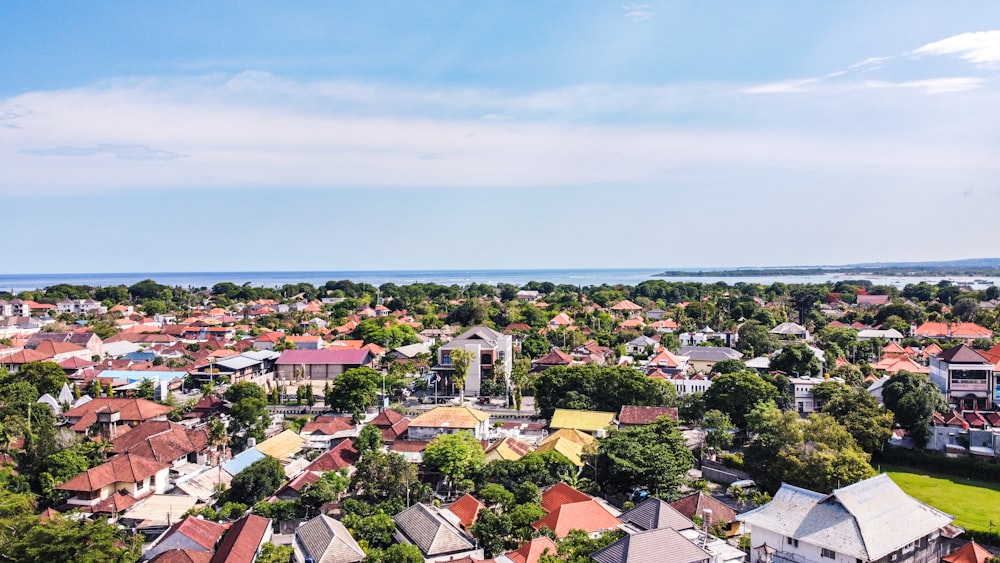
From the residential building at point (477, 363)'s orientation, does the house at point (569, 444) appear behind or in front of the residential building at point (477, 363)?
in front

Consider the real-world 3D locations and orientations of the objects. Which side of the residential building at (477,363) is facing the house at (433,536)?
front

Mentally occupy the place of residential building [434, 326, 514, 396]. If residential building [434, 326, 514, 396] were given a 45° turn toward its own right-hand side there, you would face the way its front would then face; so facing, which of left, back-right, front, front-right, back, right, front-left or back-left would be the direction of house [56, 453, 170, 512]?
front

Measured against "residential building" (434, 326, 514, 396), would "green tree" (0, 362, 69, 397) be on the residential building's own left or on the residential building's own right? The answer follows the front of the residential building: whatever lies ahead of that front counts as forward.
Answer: on the residential building's own right

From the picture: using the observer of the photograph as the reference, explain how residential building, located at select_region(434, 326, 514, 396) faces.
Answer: facing the viewer

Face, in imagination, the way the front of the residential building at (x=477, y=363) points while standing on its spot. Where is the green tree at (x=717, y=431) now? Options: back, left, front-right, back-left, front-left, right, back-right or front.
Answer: front-left

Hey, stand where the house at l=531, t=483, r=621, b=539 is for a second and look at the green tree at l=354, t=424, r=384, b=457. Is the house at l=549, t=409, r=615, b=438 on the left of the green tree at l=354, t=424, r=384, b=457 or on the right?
right

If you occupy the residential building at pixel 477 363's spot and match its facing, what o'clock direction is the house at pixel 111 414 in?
The house is roughly at 2 o'clock from the residential building.

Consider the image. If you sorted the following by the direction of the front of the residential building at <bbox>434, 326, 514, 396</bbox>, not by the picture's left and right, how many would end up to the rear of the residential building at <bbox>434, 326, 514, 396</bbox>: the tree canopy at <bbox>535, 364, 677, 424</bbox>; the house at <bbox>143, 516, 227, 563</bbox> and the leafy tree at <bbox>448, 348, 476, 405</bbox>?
0

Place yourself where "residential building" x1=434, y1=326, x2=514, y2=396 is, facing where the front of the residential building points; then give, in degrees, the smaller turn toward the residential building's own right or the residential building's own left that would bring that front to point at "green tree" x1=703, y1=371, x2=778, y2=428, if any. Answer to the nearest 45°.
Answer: approximately 45° to the residential building's own left

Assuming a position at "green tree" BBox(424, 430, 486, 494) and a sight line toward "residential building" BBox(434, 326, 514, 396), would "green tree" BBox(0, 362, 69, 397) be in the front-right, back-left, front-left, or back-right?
front-left

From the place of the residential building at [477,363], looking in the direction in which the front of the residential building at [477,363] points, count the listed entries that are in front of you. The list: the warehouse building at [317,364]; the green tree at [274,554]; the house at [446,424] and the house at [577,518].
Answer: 3

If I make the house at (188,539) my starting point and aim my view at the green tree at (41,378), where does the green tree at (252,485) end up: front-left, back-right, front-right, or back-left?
front-right

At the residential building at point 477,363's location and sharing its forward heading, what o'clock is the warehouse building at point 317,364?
the warehouse building at point 317,364 is roughly at 4 o'clock from the residential building at point 477,363.

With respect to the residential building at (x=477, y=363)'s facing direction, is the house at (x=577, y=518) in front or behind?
in front

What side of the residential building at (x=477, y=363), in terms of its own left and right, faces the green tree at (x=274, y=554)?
front

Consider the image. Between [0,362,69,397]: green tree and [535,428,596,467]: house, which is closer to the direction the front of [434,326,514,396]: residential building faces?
the house

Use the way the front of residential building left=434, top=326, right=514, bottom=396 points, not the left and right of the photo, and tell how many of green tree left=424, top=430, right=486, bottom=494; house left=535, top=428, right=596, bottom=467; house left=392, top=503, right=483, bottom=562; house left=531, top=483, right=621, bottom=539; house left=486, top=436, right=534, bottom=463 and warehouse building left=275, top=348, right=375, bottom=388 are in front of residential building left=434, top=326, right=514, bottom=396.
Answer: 5
